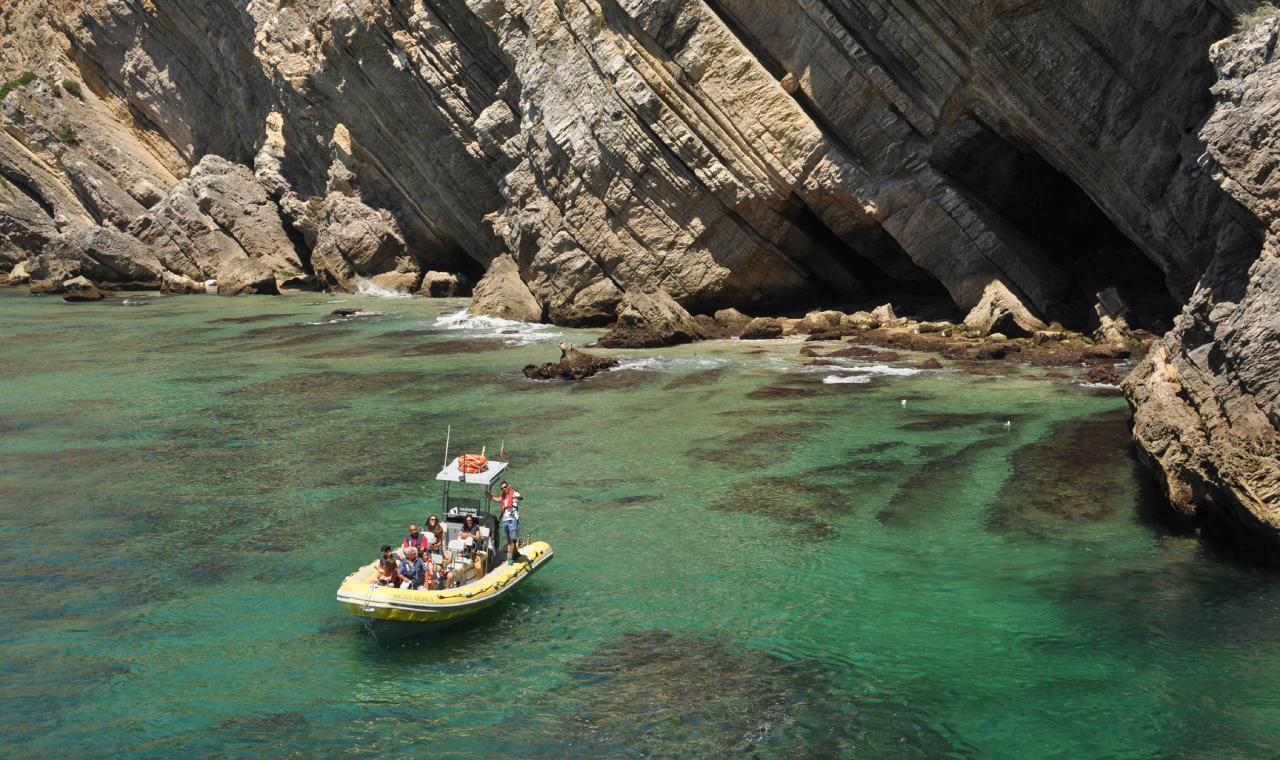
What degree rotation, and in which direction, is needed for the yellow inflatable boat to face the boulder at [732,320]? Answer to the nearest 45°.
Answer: approximately 135° to its right

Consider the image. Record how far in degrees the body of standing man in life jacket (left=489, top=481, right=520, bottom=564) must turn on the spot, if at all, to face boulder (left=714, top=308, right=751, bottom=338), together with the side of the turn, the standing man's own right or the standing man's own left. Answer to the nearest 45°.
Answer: approximately 135° to the standing man's own right

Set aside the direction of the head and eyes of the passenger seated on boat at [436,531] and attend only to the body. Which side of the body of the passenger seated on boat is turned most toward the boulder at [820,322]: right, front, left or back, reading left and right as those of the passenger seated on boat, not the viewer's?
back

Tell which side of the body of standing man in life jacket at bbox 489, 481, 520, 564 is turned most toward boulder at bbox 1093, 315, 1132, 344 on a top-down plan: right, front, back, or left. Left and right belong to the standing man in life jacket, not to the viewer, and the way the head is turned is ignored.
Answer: back

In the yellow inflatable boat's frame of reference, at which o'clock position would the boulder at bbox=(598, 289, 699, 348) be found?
The boulder is roughly at 5 o'clock from the yellow inflatable boat.

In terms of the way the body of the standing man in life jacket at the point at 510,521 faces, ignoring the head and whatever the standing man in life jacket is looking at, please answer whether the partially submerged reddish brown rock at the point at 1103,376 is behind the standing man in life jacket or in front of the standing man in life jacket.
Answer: behind

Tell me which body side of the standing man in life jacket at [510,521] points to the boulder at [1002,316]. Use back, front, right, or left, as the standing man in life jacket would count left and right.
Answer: back

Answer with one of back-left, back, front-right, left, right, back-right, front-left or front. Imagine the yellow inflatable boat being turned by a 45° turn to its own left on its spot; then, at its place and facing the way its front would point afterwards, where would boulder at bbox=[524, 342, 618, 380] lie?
back

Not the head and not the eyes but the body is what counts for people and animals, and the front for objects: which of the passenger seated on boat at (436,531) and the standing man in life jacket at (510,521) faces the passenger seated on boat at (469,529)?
the standing man in life jacket

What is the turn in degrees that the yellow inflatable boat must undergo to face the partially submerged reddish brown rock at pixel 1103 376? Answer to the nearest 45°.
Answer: approximately 180°

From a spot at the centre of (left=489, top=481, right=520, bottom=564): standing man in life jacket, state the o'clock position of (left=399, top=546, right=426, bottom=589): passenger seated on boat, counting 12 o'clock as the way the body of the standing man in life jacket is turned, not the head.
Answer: The passenger seated on boat is roughly at 12 o'clock from the standing man in life jacket.
